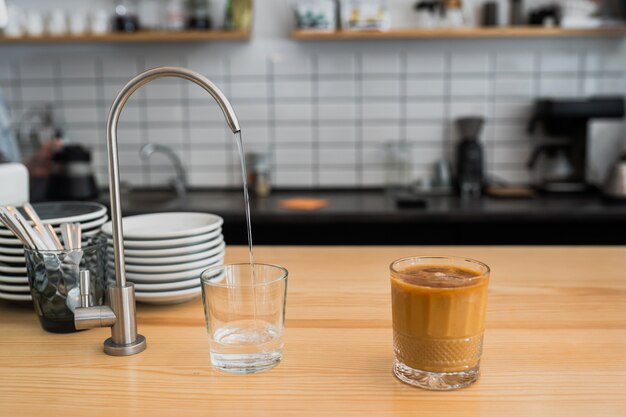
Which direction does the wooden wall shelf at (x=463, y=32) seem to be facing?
toward the camera

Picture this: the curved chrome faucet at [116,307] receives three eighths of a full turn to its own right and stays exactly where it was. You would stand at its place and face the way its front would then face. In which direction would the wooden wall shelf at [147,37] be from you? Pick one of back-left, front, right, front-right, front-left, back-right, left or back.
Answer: back-right

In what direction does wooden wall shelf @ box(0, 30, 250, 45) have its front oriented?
toward the camera

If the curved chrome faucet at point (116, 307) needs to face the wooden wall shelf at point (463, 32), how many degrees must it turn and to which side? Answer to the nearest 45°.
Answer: approximately 45° to its left

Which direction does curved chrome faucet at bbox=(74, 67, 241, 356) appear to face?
to the viewer's right
